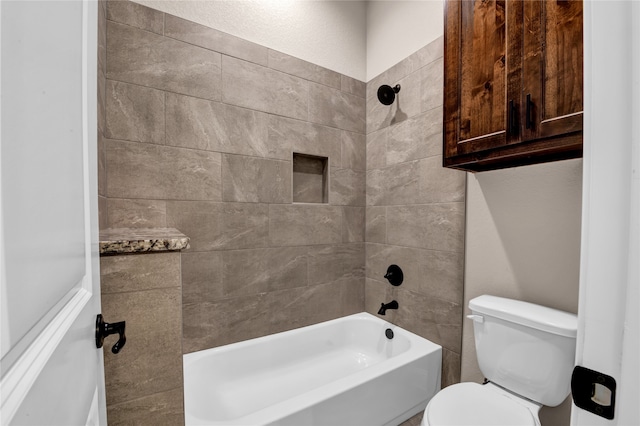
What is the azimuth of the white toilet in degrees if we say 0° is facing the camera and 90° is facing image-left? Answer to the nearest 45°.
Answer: approximately 45°

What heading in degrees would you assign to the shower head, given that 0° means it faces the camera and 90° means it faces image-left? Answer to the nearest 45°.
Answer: approximately 45°

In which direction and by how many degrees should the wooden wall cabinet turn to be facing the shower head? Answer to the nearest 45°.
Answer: approximately 90° to its right

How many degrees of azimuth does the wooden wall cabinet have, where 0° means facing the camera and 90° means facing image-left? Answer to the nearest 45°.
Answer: approximately 45°
